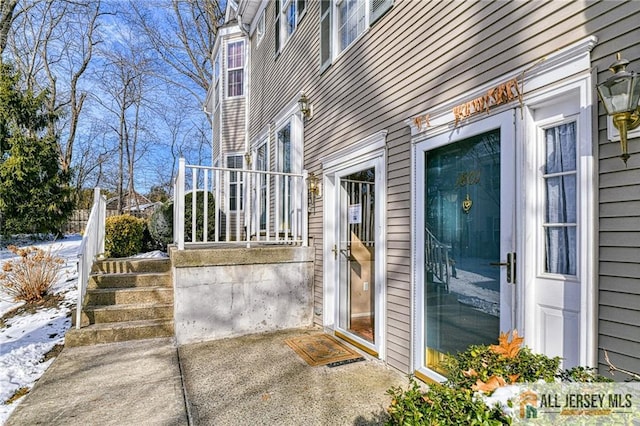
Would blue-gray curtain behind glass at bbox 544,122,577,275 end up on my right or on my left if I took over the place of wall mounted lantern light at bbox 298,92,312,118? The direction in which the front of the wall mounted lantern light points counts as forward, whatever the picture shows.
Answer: on my left

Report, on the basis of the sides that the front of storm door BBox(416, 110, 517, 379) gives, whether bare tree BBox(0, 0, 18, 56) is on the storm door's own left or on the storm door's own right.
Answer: on the storm door's own right

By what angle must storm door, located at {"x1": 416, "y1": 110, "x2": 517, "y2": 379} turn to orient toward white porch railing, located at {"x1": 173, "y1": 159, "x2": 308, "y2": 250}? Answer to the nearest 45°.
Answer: approximately 90° to its right

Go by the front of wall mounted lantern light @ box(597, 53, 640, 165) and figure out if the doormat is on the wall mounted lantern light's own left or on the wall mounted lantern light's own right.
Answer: on the wall mounted lantern light's own right

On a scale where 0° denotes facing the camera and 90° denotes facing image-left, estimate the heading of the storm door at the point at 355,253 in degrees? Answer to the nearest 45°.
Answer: approximately 45°

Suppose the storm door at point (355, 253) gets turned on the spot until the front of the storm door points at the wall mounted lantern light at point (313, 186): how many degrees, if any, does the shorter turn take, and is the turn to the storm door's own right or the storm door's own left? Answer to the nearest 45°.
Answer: approximately 90° to the storm door's own right

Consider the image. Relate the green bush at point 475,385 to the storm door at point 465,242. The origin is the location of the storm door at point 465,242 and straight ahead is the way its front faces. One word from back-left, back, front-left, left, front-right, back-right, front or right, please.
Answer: front-left

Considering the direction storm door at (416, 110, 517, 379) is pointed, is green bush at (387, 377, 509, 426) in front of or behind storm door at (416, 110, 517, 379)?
in front

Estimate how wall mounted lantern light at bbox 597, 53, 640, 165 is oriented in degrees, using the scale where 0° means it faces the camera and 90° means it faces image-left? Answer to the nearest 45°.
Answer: approximately 45°

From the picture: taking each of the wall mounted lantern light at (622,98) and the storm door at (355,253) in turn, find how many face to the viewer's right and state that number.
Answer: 0

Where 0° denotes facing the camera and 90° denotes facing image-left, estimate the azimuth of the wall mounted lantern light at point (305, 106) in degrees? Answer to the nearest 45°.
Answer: approximately 45°

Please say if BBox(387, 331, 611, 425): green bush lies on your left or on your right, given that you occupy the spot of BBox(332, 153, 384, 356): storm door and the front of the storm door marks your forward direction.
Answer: on your left

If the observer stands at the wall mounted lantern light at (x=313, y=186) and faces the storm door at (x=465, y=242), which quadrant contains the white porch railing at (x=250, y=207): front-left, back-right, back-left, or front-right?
back-right
